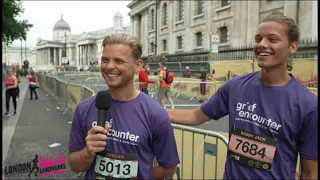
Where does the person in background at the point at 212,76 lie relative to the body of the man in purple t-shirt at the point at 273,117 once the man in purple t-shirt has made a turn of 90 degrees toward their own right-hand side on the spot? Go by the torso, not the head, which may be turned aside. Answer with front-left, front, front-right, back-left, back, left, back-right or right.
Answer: front-right

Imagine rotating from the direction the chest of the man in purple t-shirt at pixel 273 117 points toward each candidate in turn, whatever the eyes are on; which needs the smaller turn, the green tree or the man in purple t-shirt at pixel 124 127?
the man in purple t-shirt

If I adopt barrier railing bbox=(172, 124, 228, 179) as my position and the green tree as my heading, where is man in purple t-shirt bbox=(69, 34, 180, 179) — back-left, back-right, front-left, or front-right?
back-left

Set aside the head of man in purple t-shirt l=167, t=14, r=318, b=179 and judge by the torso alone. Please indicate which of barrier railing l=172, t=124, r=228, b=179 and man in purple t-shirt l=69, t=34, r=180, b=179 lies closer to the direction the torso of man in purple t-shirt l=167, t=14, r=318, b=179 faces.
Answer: the man in purple t-shirt

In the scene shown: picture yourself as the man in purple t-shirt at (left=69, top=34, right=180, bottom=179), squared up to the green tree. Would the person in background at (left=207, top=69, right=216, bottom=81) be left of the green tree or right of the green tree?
right

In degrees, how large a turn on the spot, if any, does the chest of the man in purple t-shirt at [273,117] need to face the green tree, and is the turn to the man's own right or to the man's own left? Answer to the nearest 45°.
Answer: approximately 90° to the man's own right

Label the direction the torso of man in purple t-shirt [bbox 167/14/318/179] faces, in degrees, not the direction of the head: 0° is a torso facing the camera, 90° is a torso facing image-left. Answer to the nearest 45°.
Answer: approximately 45°

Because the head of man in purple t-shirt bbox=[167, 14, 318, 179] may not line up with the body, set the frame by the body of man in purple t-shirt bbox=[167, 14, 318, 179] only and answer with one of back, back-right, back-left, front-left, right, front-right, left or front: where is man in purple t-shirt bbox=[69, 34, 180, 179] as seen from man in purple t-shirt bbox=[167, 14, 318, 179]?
front-right

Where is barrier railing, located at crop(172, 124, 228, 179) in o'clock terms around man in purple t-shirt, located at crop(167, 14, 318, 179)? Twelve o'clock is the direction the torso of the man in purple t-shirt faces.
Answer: The barrier railing is roughly at 4 o'clock from the man in purple t-shirt.

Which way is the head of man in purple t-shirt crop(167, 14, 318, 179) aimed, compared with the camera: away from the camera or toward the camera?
toward the camera
